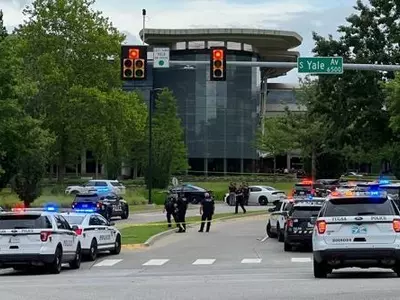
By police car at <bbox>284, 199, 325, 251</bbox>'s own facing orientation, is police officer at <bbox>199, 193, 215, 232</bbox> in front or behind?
in front

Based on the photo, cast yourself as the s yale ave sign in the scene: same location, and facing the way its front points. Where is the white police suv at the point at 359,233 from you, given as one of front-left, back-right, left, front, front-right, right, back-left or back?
front

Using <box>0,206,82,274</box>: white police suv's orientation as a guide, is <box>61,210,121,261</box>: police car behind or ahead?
ahead

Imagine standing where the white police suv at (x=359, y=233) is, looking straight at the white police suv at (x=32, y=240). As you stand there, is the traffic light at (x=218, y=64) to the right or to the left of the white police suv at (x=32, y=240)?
right

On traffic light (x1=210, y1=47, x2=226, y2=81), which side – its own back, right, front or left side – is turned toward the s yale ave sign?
left

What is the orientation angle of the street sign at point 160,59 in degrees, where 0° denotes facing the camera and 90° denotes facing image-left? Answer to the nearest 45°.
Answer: approximately 0°

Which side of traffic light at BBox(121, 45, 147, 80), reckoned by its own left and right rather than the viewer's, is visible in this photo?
front

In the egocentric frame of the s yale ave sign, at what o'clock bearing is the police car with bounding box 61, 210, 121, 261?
The police car is roughly at 2 o'clock from the s yale ave sign.

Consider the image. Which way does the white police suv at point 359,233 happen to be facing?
away from the camera

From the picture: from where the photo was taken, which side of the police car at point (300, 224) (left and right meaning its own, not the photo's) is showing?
back
